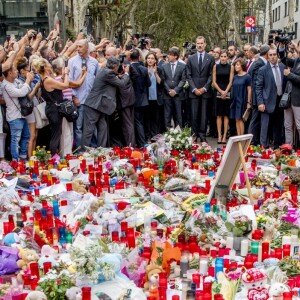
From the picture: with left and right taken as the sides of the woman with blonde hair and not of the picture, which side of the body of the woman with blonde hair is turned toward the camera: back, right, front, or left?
right

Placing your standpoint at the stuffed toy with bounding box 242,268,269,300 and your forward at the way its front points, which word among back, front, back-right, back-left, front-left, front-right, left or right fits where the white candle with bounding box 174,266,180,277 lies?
back-right

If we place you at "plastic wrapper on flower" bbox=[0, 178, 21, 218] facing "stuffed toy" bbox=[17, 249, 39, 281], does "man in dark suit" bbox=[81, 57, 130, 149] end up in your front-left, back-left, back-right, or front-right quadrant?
back-left

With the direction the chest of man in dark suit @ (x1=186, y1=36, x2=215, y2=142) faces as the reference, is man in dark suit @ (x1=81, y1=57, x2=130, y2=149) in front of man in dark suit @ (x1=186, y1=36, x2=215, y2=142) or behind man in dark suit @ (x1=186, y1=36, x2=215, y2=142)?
in front

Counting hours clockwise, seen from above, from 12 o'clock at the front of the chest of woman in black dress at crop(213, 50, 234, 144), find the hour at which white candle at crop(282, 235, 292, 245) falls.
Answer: The white candle is roughly at 12 o'clock from the woman in black dress.

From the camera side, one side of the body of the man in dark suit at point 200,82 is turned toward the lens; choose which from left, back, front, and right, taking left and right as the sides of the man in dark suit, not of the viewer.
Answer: front

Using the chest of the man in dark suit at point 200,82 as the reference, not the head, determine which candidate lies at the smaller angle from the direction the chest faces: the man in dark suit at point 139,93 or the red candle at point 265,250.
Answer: the red candle

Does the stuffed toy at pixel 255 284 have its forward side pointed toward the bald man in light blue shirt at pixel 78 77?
no

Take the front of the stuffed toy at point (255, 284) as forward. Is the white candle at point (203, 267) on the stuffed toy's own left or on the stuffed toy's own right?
on the stuffed toy's own right

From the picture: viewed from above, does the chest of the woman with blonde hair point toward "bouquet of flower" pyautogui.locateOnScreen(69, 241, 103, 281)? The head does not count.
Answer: no

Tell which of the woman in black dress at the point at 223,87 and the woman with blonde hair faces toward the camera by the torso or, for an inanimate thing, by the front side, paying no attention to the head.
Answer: the woman in black dress

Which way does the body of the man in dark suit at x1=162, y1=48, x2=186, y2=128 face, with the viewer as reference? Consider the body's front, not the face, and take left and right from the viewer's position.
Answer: facing the viewer

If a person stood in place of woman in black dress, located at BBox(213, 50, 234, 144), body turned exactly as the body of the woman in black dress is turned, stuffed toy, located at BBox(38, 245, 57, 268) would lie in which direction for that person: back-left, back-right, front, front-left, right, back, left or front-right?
front

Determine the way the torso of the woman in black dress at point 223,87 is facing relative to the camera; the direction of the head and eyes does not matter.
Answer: toward the camera

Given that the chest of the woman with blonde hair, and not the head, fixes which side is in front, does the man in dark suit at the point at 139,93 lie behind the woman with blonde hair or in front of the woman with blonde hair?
in front

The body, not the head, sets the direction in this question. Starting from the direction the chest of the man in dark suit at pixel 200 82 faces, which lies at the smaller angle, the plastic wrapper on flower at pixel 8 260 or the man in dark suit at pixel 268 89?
the plastic wrapper on flower
